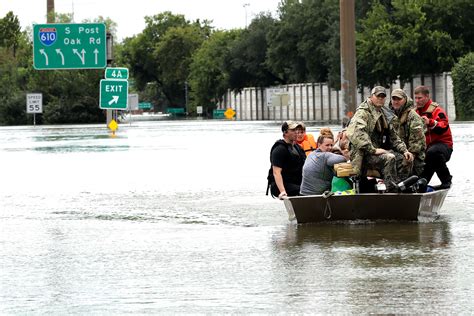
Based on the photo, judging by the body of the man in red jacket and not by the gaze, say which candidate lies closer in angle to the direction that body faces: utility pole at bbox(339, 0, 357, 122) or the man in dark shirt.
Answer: the man in dark shirt

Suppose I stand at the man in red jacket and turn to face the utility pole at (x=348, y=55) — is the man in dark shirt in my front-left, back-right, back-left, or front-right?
back-left

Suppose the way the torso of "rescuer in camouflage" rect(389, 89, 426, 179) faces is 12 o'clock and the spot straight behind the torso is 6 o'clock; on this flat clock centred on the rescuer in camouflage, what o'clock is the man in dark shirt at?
The man in dark shirt is roughly at 2 o'clock from the rescuer in camouflage.

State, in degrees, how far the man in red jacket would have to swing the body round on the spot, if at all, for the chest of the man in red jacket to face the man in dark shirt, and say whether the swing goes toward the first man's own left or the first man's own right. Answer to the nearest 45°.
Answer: approximately 45° to the first man's own right

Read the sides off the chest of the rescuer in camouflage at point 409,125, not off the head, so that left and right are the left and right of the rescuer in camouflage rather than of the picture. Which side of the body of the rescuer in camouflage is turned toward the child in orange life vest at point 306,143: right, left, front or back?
right

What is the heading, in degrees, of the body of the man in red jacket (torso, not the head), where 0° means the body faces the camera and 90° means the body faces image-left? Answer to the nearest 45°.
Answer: approximately 45°
